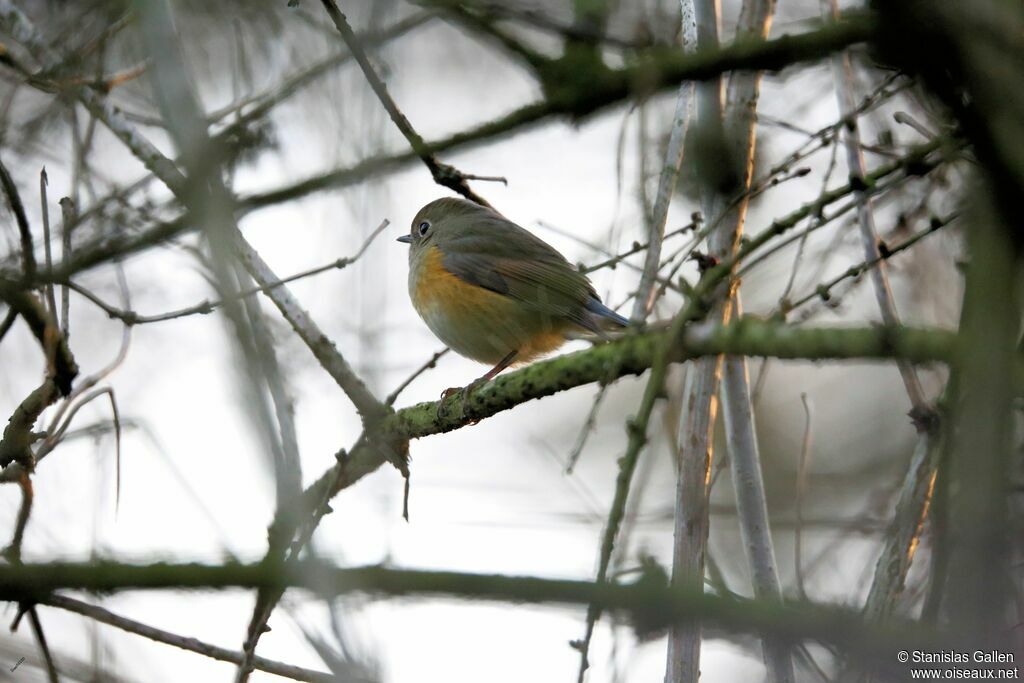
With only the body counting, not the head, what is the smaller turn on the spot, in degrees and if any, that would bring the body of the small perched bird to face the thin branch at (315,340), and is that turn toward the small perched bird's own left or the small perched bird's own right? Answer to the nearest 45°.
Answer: approximately 45° to the small perched bird's own left

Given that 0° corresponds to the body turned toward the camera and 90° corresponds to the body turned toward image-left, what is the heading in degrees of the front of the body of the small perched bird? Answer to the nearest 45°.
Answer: approximately 90°

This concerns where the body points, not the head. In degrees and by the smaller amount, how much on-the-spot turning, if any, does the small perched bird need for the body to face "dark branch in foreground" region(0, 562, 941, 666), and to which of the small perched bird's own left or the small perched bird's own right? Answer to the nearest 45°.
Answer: approximately 90° to the small perched bird's own left

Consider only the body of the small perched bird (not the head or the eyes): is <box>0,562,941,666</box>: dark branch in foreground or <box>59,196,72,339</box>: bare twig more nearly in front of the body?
the bare twig

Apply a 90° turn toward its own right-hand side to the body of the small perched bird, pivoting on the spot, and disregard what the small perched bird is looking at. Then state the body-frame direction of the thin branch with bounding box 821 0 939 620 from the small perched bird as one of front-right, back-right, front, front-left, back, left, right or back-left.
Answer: back-right
